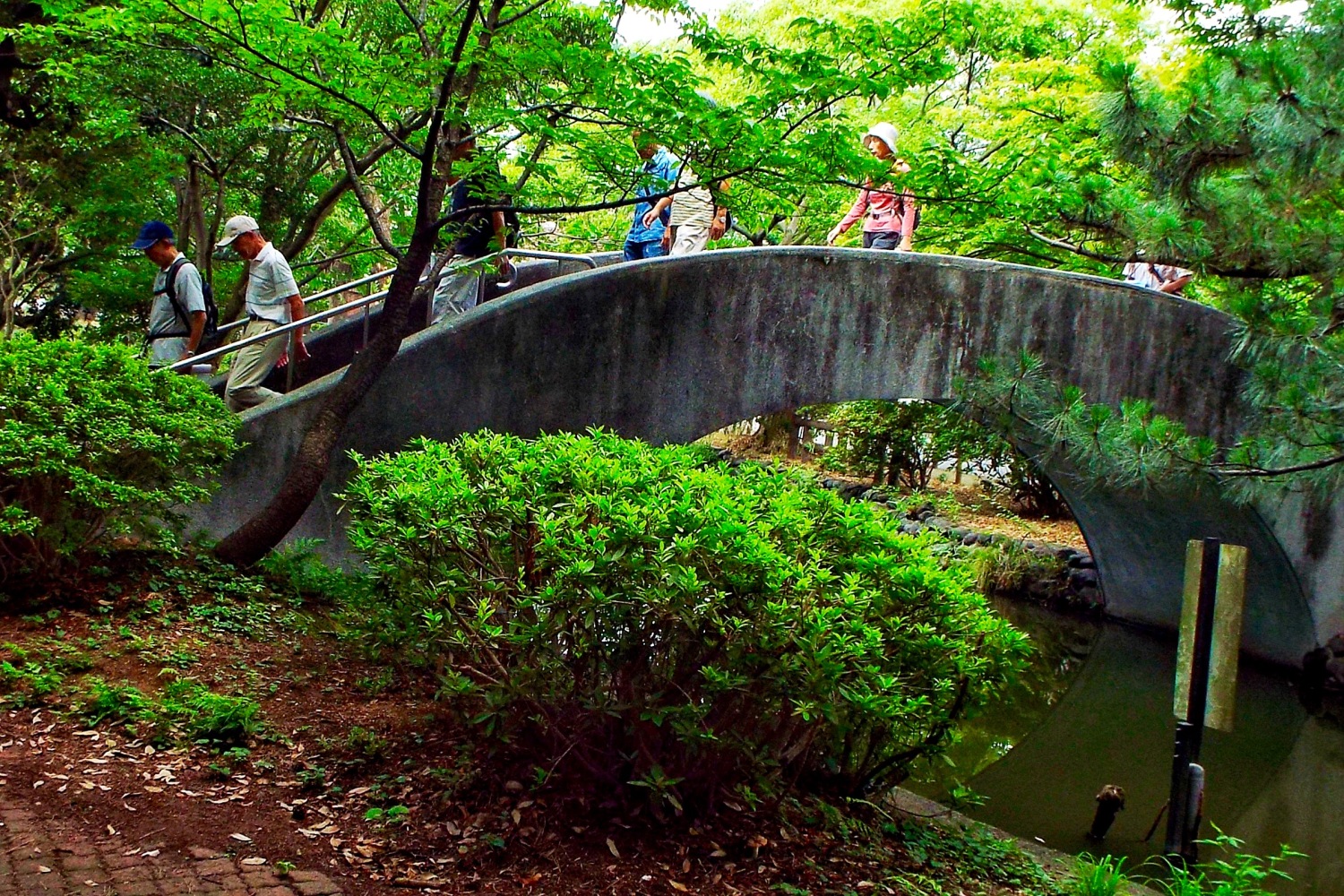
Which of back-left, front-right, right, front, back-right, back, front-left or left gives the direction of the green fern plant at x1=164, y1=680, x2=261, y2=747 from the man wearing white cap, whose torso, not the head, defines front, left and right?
left

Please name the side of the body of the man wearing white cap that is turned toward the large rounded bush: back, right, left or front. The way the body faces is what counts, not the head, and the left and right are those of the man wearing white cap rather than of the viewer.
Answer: left

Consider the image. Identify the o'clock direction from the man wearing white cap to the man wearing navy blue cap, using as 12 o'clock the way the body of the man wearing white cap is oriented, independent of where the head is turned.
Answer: The man wearing navy blue cap is roughly at 1 o'clock from the man wearing white cap.

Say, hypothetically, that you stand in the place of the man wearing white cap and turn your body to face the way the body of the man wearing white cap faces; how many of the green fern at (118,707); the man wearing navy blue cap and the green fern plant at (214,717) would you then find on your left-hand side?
2

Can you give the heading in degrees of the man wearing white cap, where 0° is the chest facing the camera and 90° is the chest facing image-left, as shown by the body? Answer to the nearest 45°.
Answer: approximately 90°

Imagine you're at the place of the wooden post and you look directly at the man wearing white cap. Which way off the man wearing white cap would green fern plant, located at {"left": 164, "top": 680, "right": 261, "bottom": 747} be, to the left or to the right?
left

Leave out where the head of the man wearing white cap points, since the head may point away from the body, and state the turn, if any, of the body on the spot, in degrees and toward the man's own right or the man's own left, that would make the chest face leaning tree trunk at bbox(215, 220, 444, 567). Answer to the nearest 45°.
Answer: approximately 90° to the man's own left

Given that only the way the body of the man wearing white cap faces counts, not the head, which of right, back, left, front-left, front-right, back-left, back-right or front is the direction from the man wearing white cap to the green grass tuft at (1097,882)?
back-left
